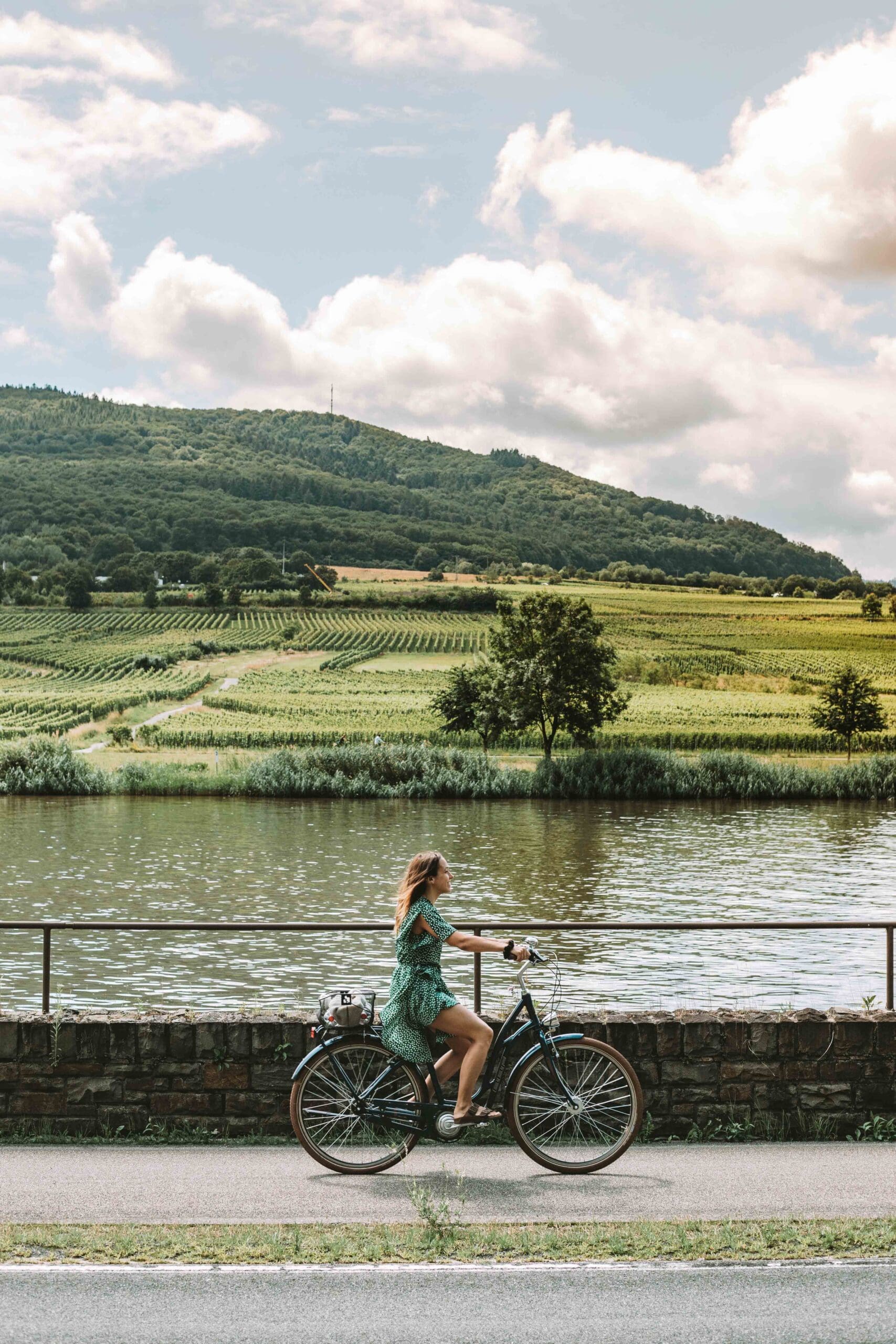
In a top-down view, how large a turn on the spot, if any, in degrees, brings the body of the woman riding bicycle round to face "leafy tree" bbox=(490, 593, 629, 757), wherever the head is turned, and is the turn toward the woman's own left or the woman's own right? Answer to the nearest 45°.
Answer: approximately 90° to the woman's own left

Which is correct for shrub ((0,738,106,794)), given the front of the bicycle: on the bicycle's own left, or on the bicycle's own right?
on the bicycle's own left

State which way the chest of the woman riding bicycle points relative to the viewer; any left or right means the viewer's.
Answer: facing to the right of the viewer

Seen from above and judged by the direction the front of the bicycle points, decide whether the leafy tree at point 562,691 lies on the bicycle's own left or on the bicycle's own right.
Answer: on the bicycle's own left

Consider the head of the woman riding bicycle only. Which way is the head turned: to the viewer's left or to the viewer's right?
to the viewer's right

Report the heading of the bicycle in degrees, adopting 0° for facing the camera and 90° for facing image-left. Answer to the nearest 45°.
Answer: approximately 270°

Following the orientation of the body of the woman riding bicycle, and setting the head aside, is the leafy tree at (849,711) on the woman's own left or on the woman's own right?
on the woman's own left
